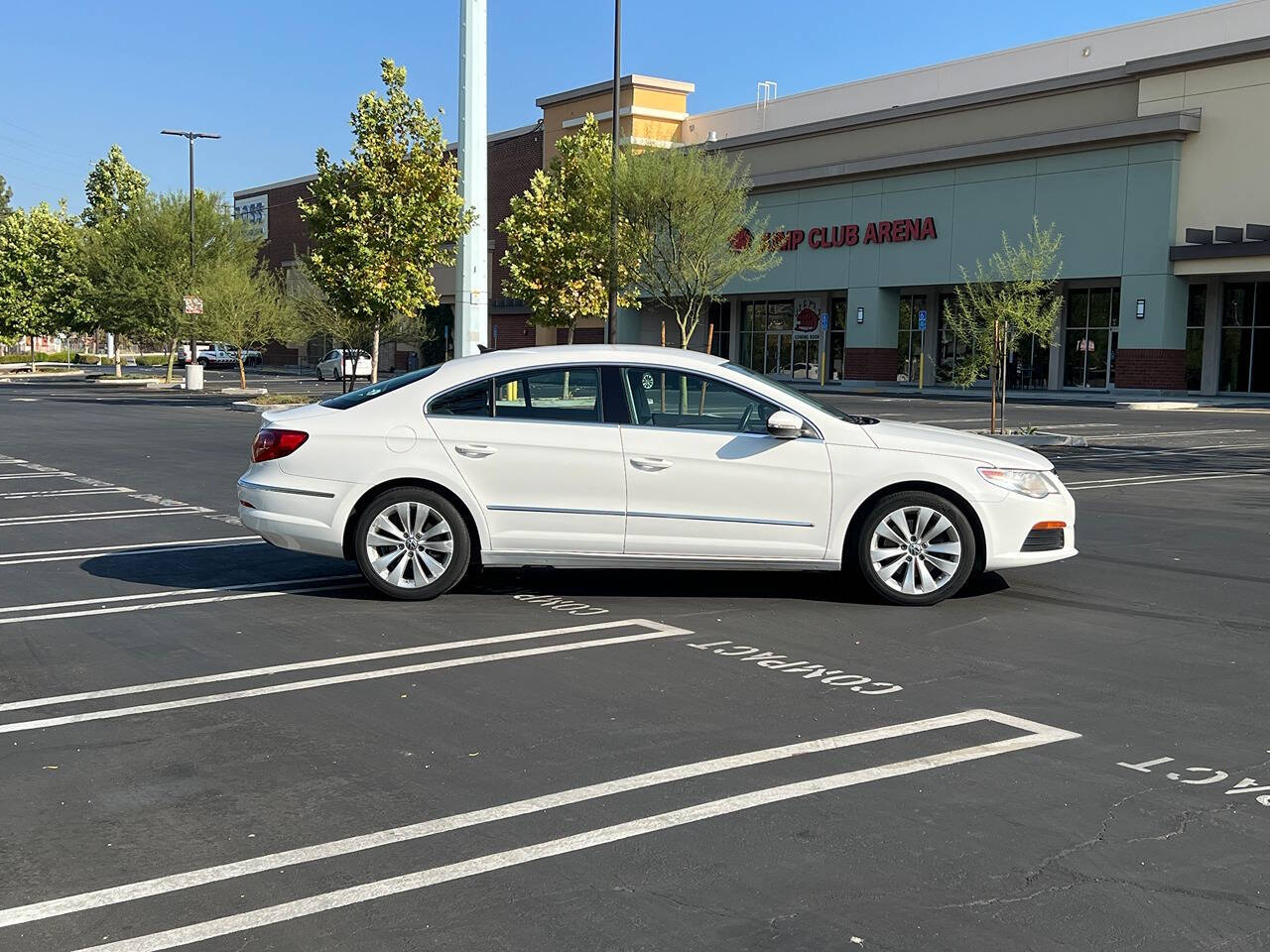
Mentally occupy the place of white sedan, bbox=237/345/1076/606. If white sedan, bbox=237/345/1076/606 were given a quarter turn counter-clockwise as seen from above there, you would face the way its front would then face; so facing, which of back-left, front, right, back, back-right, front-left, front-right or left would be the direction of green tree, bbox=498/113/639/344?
front

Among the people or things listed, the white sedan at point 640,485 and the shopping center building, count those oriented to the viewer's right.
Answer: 1

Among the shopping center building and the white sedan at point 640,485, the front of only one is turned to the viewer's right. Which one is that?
the white sedan

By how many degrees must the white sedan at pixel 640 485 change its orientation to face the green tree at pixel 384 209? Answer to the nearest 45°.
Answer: approximately 90° to its left

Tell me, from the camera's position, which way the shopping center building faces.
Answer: facing the viewer and to the left of the viewer

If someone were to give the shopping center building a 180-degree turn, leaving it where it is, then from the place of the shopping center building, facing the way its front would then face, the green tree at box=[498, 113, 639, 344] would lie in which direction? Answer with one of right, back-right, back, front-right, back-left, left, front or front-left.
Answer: back-left

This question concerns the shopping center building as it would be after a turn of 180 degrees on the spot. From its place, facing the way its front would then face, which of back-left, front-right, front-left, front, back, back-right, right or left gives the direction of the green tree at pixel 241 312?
back-left

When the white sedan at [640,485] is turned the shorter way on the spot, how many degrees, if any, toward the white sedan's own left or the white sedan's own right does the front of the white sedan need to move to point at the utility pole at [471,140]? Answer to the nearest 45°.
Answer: approximately 90° to the white sedan's own left

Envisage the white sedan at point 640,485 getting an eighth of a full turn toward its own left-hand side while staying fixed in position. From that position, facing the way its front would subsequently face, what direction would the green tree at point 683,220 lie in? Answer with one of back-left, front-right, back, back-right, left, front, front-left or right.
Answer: front-left

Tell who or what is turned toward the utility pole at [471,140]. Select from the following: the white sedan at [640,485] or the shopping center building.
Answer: the shopping center building

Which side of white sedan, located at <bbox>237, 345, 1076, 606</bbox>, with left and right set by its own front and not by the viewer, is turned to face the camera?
right

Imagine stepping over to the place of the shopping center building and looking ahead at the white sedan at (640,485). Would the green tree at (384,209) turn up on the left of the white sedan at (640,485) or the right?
right

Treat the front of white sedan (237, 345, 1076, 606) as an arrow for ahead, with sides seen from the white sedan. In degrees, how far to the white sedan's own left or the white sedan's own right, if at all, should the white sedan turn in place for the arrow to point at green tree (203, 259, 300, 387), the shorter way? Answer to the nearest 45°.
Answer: approximately 90° to the white sedan's own left
